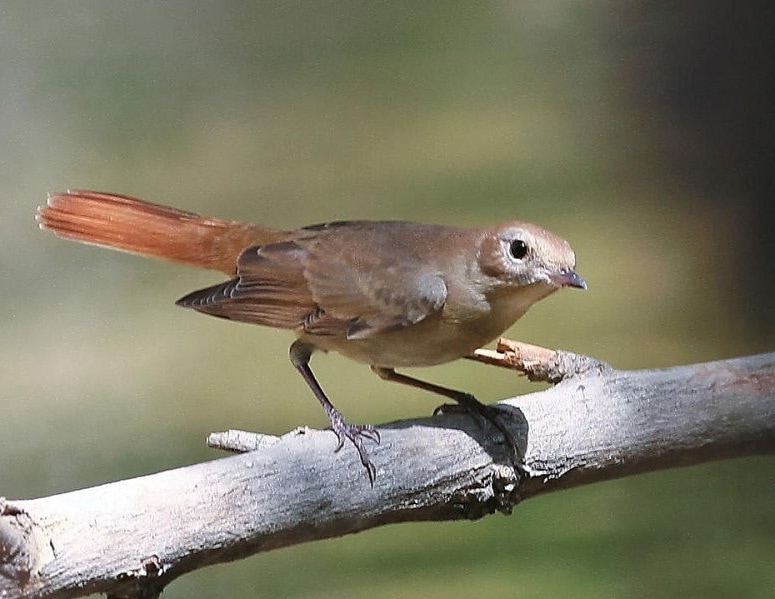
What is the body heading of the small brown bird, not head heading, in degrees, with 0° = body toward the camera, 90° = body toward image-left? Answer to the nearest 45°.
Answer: approximately 270°
